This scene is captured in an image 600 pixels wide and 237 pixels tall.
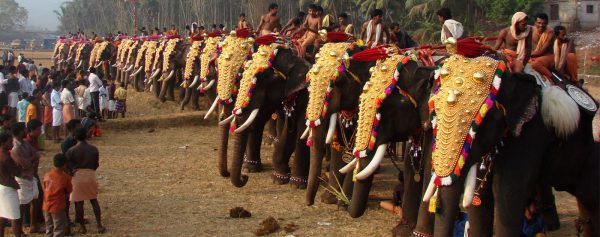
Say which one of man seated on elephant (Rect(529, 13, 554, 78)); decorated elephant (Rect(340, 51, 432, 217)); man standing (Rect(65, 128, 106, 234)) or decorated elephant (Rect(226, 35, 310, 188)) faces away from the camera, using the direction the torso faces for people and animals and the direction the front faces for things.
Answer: the man standing

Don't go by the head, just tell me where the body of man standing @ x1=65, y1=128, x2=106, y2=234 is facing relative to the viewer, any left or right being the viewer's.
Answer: facing away from the viewer

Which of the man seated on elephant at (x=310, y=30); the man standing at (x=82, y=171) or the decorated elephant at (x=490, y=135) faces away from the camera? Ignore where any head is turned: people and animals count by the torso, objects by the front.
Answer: the man standing

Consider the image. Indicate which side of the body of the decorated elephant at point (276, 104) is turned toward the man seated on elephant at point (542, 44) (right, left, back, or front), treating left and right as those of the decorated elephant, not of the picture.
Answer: left

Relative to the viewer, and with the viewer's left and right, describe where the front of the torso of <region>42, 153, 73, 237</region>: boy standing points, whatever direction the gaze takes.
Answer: facing away from the viewer

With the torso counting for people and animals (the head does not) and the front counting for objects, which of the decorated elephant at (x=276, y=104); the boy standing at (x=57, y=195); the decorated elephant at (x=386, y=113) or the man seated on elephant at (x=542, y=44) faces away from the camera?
the boy standing

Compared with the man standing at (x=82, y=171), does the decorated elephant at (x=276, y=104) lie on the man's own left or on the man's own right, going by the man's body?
on the man's own right

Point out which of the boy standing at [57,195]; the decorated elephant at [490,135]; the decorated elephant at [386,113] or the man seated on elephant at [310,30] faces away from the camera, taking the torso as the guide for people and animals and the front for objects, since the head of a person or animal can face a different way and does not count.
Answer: the boy standing

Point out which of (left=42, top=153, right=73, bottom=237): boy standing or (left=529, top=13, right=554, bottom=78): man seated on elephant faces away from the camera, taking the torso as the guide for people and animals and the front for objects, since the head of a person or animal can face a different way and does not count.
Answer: the boy standing

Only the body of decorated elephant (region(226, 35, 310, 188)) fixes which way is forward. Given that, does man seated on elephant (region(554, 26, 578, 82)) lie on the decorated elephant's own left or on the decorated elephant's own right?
on the decorated elephant's own left

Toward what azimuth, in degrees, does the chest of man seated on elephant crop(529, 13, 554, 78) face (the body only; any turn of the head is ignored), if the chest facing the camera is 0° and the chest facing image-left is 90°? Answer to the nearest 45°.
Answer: approximately 45°
